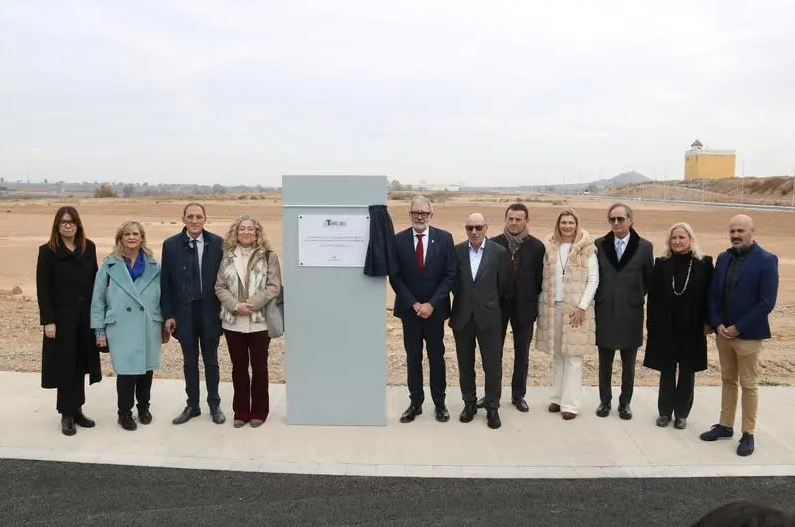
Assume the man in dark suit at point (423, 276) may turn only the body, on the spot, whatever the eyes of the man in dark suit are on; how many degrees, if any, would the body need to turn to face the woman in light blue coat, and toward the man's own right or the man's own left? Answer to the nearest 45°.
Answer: approximately 90° to the man's own right

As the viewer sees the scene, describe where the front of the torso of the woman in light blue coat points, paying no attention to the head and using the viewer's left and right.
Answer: facing the viewer

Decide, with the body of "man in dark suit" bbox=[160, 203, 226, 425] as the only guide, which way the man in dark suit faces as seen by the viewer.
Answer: toward the camera

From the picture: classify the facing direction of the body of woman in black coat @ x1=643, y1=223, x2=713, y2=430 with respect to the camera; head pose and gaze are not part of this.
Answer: toward the camera

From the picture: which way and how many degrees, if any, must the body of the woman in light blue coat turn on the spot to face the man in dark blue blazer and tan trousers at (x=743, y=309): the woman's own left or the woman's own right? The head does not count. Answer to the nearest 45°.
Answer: approximately 45° to the woman's own left

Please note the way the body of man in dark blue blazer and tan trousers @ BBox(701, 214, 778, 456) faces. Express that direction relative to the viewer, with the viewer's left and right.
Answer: facing the viewer and to the left of the viewer

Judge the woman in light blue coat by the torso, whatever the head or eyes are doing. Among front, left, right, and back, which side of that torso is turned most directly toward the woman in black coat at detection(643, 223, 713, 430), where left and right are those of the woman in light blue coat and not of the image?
left

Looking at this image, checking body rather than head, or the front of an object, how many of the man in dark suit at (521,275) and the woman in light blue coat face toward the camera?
2

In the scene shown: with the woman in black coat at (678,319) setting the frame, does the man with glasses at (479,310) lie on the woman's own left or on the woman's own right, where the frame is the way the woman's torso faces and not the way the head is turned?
on the woman's own right

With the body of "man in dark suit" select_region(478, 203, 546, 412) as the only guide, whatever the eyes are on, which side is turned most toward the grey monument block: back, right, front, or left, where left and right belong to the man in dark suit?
right
